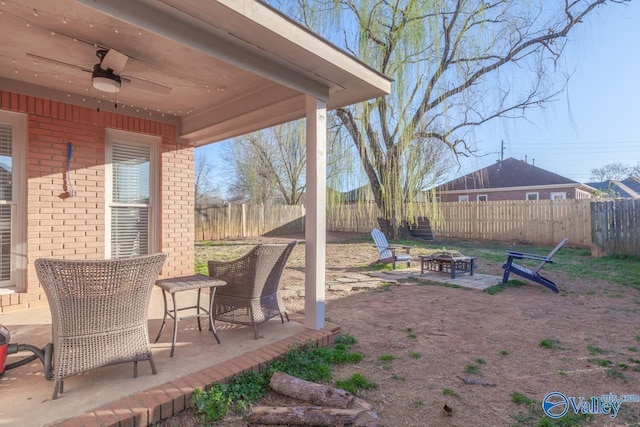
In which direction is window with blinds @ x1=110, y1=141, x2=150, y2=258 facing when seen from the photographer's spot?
facing the viewer and to the right of the viewer

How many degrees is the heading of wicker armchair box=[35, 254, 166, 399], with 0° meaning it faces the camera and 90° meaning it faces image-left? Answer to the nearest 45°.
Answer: approximately 135°

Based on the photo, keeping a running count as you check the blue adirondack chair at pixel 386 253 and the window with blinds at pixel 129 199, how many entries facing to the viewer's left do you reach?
0

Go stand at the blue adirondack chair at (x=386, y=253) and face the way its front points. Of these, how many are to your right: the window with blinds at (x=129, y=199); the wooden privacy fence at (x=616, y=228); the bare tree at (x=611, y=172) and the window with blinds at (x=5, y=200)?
2

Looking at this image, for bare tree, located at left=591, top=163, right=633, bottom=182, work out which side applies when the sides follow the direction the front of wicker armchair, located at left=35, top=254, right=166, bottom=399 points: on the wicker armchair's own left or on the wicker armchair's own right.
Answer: on the wicker armchair's own right

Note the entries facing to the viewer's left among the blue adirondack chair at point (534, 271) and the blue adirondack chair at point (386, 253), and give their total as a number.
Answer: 1

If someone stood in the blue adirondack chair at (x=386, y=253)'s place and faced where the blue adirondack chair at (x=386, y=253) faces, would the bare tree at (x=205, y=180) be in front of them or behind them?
behind

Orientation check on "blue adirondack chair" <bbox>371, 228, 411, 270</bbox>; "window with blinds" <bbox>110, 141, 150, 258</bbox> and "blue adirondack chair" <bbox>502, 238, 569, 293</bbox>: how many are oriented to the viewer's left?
1

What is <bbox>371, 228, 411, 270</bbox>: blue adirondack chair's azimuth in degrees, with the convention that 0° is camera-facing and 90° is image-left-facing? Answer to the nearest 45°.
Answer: approximately 315°

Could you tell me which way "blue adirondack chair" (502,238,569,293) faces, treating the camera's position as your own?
facing to the left of the viewer

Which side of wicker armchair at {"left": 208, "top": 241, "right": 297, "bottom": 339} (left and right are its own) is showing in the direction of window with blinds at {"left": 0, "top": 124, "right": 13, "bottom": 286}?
front

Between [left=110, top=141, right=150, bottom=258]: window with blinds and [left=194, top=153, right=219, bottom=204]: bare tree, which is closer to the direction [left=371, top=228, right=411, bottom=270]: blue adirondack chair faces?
the window with blinds
